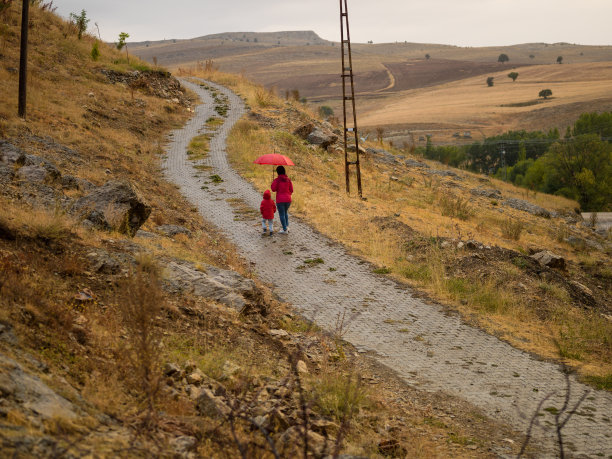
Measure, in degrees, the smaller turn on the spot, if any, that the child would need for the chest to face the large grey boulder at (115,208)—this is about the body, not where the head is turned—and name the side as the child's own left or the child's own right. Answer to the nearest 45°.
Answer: approximately 135° to the child's own left

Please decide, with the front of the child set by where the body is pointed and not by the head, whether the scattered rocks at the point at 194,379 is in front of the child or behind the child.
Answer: behind

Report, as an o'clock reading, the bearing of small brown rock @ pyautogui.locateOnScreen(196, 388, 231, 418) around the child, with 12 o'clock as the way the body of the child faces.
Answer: The small brown rock is roughly at 6 o'clock from the child.

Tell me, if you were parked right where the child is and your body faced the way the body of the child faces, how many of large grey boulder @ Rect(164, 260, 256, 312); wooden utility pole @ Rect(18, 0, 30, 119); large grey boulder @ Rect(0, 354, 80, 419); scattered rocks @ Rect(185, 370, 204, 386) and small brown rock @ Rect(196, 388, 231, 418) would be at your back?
4

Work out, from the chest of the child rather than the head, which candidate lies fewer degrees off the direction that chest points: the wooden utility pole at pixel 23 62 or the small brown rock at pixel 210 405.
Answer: the wooden utility pole

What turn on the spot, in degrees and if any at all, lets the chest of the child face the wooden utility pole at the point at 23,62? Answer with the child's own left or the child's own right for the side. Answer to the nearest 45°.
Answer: approximately 45° to the child's own left

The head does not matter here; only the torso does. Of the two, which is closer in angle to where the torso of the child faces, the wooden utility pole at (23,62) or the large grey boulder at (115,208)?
the wooden utility pole

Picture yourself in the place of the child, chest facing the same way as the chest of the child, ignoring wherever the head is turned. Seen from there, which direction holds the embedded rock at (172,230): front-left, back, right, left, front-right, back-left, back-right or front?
back-left

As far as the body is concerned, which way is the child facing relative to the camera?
away from the camera

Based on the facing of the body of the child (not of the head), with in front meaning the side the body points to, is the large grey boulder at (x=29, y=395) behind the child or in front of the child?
behind
